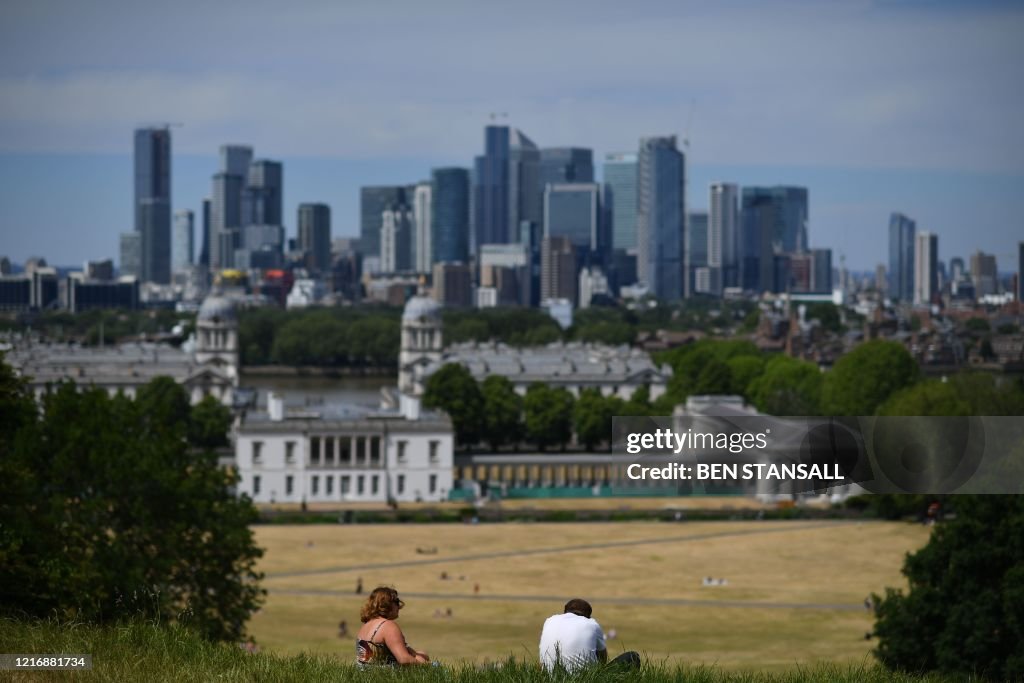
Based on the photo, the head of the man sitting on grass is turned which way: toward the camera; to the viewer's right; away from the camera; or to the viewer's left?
away from the camera

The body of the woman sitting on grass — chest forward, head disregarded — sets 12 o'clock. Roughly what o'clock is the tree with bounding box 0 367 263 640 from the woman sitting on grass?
The tree is roughly at 10 o'clock from the woman sitting on grass.

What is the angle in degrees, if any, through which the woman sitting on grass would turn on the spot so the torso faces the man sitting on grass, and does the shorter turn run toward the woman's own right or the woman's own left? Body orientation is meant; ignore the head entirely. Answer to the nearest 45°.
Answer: approximately 45° to the woman's own right

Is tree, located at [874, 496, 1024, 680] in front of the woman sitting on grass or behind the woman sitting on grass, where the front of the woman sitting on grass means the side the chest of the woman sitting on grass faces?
in front

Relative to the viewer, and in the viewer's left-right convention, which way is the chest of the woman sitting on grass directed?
facing away from the viewer and to the right of the viewer
